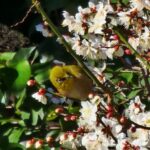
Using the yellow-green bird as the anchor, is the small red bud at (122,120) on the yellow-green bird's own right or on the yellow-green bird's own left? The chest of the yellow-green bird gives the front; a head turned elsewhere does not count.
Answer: on the yellow-green bird's own left

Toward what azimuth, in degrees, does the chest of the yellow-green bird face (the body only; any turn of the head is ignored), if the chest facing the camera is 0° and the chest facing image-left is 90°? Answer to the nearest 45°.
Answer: approximately 45°
